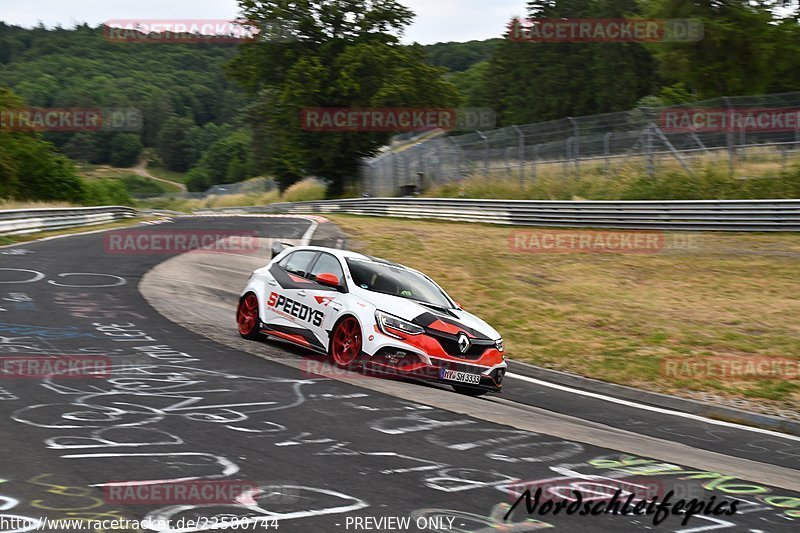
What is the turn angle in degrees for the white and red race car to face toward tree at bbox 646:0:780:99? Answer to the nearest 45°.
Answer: approximately 90° to its left

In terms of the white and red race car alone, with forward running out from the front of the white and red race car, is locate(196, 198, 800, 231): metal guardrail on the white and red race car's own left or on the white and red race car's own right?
on the white and red race car's own left

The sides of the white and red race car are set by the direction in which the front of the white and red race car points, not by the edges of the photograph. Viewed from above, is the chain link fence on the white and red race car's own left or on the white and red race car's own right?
on the white and red race car's own left

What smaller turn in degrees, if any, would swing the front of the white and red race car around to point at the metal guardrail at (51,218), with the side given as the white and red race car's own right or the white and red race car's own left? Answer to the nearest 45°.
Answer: approximately 180°

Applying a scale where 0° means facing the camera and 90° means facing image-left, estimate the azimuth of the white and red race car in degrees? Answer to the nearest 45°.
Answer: approximately 315°
